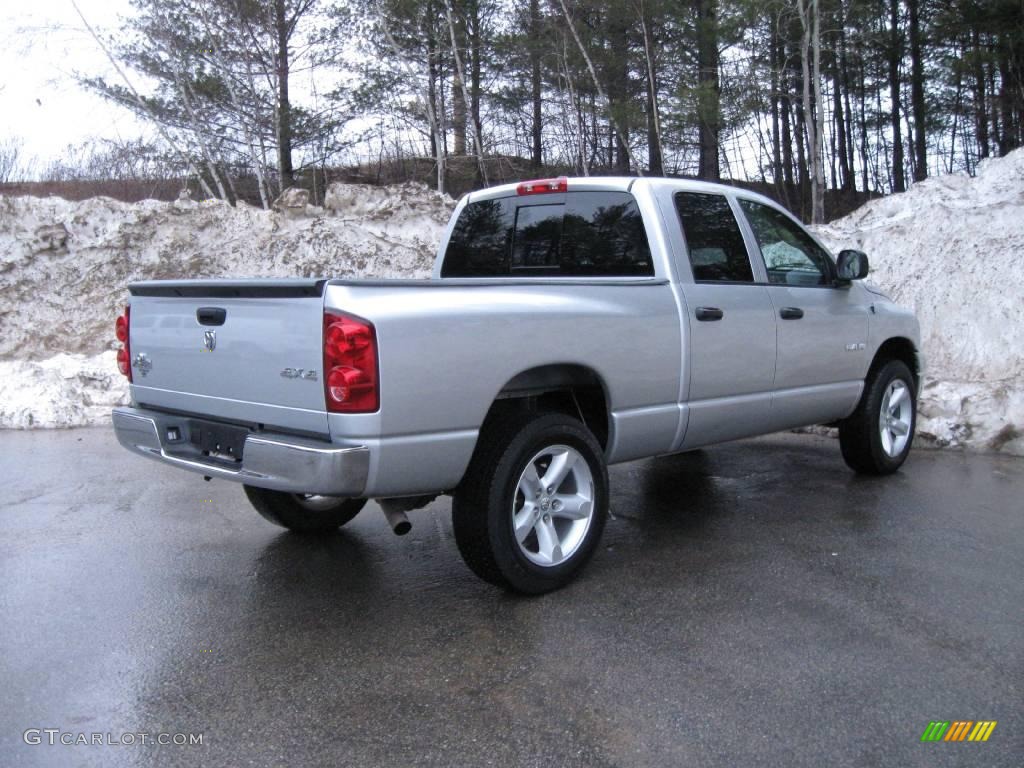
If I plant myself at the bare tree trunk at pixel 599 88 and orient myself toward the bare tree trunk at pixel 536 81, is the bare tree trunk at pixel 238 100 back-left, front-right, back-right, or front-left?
front-left

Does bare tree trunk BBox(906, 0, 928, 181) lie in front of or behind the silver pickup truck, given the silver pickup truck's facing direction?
in front

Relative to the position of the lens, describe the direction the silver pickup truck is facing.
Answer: facing away from the viewer and to the right of the viewer

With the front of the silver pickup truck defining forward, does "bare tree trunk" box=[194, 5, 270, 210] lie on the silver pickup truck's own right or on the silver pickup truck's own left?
on the silver pickup truck's own left

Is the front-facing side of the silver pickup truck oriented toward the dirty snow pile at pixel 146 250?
no

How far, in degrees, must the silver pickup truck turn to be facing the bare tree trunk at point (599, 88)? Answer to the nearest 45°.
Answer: approximately 45° to its left

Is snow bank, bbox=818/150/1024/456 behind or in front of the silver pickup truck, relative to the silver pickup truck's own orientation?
in front

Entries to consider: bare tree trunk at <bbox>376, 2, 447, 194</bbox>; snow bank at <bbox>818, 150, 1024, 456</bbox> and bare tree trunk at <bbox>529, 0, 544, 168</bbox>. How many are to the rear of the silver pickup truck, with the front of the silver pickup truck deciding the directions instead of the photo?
0

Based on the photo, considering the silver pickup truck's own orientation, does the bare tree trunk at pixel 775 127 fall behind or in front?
in front

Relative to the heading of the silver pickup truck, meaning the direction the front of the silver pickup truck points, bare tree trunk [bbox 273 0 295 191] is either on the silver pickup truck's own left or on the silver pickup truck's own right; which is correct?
on the silver pickup truck's own left

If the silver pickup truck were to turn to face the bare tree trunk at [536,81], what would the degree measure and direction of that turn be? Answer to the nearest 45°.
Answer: approximately 45° to its left
